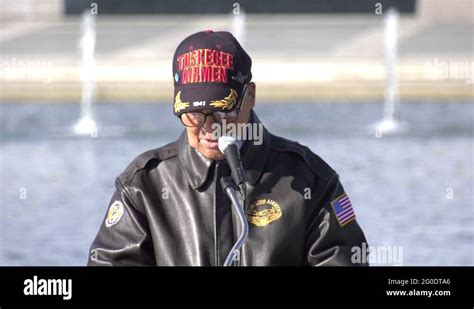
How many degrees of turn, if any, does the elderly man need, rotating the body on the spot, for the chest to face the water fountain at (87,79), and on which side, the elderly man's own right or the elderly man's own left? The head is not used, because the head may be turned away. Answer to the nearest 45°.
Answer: approximately 180°

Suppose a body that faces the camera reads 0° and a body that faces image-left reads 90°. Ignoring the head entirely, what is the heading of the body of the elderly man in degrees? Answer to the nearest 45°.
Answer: approximately 0°

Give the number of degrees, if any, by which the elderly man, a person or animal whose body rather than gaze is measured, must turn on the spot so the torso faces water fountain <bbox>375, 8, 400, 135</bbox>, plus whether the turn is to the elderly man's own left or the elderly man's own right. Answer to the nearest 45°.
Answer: approximately 180°

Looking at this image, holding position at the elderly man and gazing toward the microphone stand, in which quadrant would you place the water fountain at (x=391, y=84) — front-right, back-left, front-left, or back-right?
back-left
